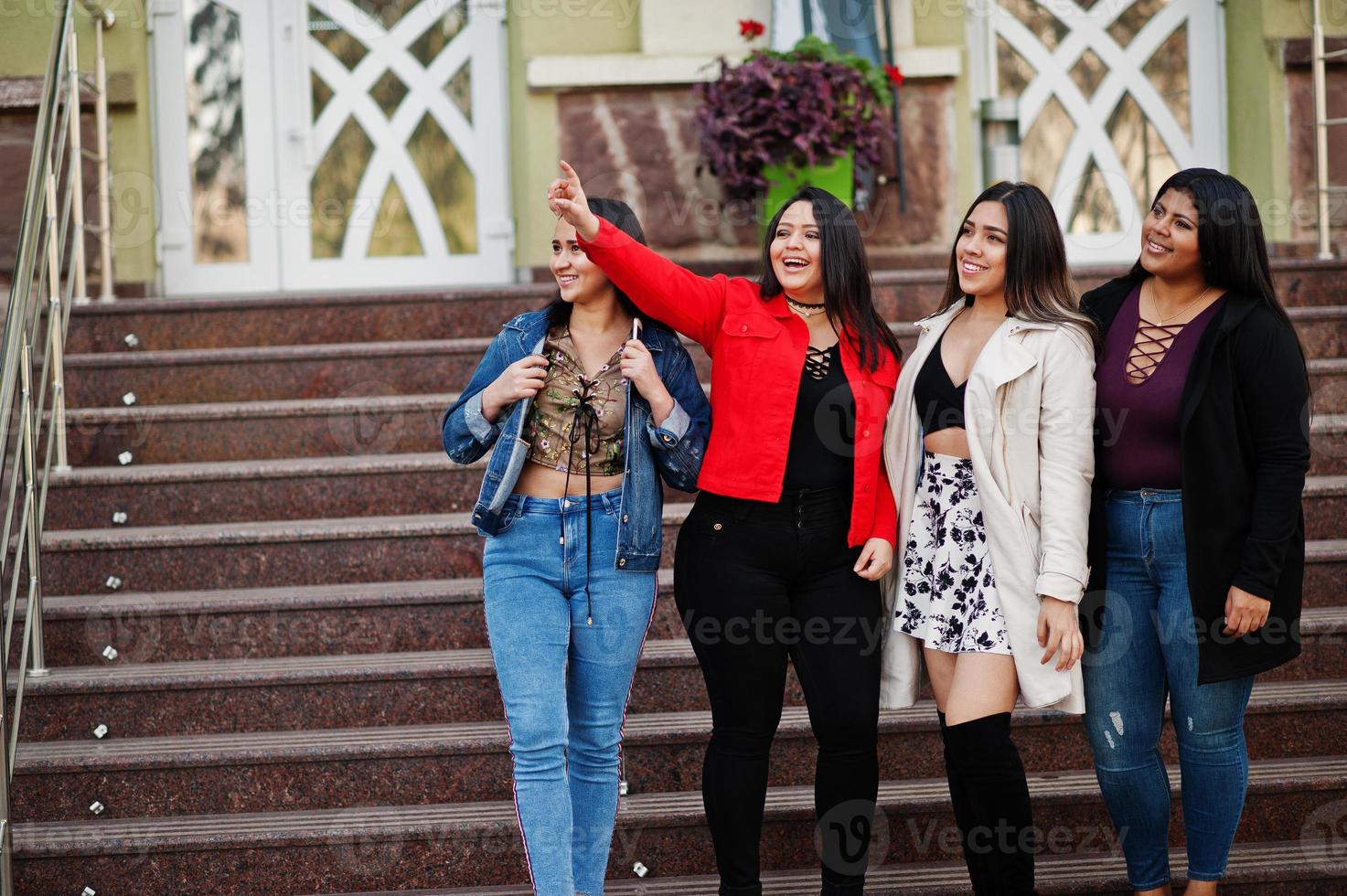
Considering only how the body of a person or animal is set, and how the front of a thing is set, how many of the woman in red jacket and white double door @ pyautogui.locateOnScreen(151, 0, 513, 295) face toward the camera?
2

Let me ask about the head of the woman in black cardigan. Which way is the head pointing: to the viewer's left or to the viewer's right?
to the viewer's left

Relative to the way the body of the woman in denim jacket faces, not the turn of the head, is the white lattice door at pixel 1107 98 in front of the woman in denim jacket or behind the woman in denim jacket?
behind

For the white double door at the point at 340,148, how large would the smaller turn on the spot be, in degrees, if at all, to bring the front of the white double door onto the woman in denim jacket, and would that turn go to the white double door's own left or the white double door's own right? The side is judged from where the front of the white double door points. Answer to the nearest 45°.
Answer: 0° — it already faces them

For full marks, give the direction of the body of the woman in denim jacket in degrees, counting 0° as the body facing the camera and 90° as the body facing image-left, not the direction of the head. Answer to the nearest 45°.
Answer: approximately 0°

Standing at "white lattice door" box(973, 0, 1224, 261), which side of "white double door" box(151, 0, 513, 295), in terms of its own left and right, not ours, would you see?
left

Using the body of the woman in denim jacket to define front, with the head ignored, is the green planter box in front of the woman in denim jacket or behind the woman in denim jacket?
behind

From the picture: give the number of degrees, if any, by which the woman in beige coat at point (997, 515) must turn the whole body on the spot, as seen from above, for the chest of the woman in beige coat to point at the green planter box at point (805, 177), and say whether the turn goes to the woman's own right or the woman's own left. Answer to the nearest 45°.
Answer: approximately 135° to the woman's own right
